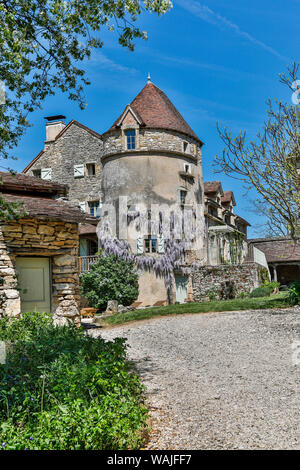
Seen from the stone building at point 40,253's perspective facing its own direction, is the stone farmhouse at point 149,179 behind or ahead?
behind

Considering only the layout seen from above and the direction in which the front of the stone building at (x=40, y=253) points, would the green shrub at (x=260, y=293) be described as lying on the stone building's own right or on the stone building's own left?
on the stone building's own left

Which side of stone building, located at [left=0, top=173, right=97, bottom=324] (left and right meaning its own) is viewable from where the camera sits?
front

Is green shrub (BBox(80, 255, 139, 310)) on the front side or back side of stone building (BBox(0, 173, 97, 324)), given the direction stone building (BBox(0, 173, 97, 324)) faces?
on the back side

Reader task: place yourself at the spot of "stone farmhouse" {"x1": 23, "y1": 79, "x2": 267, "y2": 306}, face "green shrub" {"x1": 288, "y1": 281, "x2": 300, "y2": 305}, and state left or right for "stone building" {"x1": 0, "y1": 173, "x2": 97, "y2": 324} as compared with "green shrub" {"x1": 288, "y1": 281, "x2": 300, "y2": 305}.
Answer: right

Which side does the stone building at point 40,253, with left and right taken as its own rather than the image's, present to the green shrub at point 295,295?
left

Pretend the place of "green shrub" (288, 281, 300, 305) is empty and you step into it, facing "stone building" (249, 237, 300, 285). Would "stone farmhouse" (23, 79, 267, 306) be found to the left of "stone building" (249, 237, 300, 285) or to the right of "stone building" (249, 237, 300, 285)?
left

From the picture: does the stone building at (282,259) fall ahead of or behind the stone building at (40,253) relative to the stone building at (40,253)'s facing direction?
behind
